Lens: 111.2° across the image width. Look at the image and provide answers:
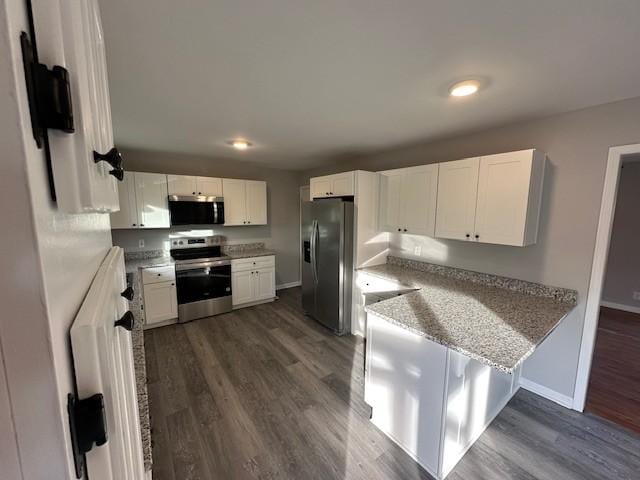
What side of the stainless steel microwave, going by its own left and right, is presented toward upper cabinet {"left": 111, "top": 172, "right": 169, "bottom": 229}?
right

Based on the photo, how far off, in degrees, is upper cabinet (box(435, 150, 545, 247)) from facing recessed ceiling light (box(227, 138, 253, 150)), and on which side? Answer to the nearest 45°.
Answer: approximately 45° to its right

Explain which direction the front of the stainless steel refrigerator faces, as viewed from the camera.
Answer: facing the viewer and to the left of the viewer

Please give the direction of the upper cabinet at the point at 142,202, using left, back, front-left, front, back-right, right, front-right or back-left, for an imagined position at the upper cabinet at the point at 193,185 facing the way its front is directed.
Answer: right

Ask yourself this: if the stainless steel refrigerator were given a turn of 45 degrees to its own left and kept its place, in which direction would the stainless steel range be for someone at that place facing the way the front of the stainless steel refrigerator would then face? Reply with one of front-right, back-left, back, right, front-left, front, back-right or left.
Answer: right

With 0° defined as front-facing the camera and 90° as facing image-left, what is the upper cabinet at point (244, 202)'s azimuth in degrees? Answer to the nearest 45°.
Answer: approximately 0°

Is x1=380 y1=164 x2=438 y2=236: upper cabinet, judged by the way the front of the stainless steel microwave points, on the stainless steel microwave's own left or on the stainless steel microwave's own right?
on the stainless steel microwave's own left

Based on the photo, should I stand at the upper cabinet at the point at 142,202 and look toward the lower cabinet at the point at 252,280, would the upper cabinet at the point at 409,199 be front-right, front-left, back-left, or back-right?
front-right

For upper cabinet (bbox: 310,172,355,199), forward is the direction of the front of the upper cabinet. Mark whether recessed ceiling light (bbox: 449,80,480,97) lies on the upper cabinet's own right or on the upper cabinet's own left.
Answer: on the upper cabinet's own left

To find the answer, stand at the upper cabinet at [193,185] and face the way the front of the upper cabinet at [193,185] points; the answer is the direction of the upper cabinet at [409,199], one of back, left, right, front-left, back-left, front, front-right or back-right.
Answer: front-left

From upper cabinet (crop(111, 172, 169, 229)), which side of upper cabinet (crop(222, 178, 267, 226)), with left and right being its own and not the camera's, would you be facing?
right

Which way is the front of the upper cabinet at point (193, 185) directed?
toward the camera

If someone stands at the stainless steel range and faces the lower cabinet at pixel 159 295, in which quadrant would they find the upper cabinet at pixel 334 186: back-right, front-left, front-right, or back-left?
back-left
